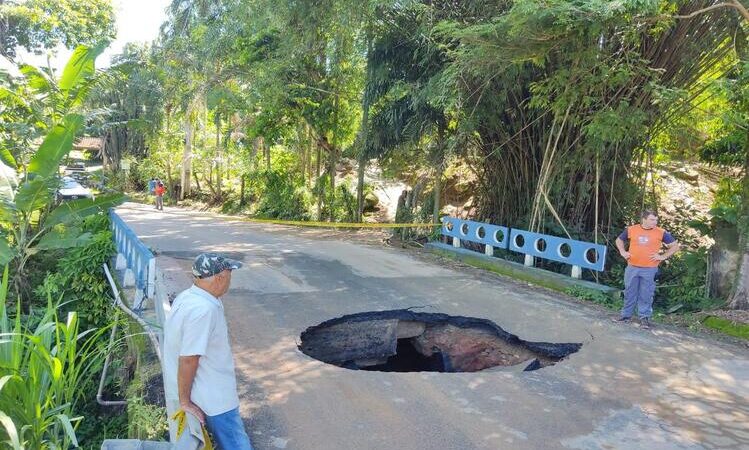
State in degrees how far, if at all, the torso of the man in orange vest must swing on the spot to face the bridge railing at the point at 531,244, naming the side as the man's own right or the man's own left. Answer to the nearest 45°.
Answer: approximately 135° to the man's own right

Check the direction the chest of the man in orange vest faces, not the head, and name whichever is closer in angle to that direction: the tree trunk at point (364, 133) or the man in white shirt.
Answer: the man in white shirt

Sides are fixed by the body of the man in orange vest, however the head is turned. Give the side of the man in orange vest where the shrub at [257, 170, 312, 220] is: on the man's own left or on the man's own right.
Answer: on the man's own right

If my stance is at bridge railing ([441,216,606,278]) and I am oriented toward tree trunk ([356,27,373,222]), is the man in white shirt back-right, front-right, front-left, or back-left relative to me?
back-left

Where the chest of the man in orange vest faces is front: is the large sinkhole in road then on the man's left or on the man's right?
on the man's right

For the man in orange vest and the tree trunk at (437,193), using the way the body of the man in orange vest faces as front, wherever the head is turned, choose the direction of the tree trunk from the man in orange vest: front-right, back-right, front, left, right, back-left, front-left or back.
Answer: back-right

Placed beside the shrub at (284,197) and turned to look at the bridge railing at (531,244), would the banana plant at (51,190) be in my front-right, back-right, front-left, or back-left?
front-right

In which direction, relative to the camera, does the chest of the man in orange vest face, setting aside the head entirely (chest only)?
toward the camera

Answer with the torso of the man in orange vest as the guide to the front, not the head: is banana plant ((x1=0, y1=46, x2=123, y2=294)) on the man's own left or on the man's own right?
on the man's own right

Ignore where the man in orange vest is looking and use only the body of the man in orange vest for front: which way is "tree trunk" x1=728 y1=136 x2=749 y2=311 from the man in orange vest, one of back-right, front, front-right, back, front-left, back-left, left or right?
back-left

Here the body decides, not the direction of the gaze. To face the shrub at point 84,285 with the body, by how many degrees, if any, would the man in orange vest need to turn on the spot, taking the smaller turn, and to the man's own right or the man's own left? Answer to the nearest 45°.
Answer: approximately 90° to the man's own right

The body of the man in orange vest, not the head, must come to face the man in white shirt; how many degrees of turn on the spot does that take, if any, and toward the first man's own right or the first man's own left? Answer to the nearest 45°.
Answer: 0° — they already face them

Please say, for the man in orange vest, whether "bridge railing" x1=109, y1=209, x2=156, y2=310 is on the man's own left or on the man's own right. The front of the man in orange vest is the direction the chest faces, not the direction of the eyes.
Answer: on the man's own right
